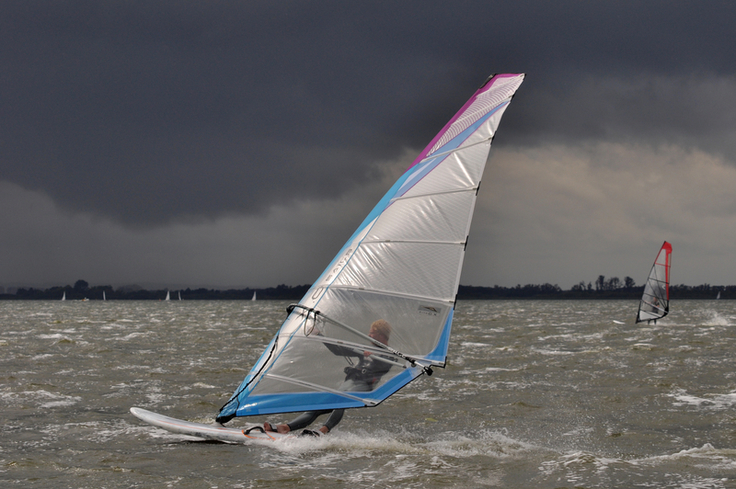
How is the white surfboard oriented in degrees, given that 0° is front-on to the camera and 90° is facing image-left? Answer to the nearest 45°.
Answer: approximately 90°

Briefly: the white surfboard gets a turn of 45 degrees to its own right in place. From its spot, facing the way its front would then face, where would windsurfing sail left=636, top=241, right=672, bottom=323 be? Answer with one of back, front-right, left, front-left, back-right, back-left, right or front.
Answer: right
